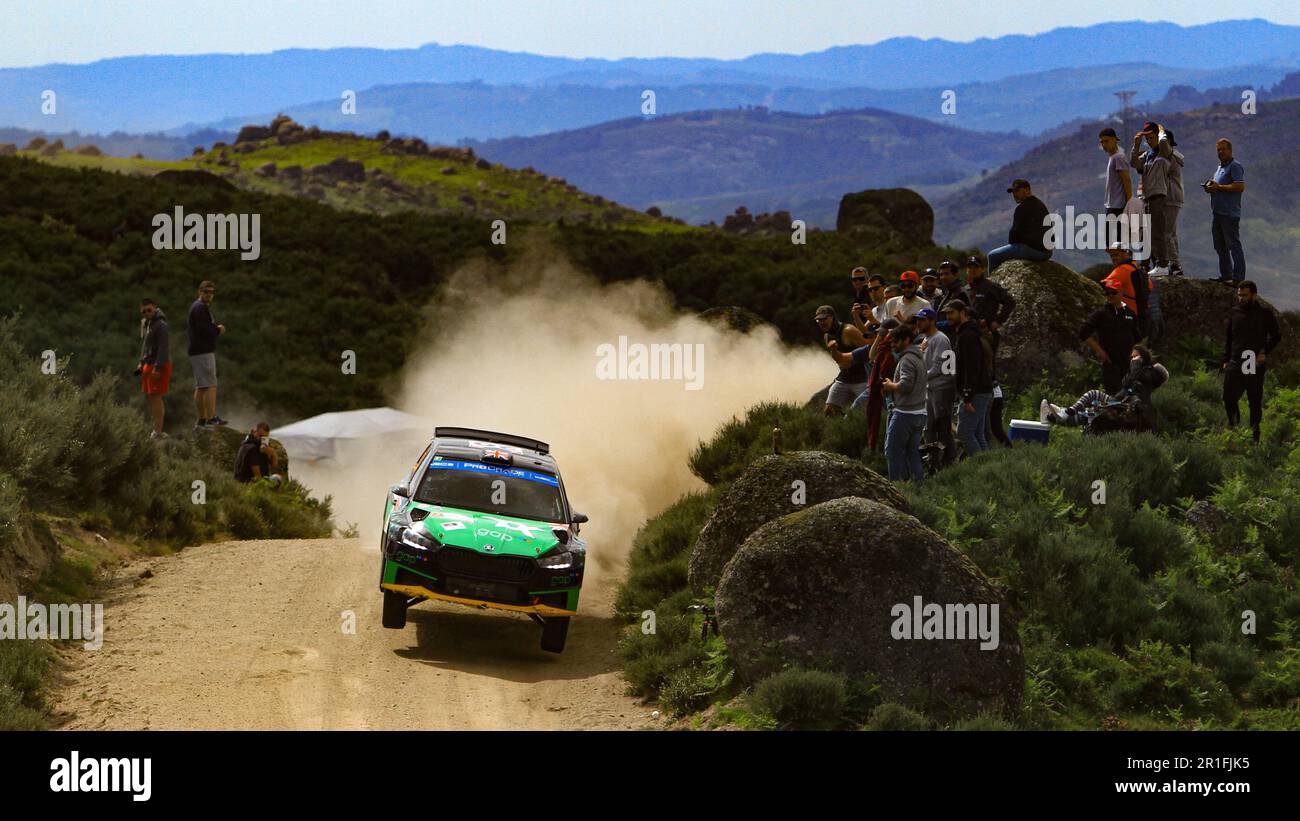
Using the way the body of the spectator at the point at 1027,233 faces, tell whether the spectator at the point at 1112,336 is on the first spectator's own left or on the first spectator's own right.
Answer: on the first spectator's own left

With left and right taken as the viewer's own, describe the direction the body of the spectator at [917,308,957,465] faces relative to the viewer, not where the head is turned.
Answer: facing to the left of the viewer

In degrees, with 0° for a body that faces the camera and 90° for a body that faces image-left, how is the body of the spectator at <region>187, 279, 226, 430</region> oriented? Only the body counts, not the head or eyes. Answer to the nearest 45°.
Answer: approximately 270°

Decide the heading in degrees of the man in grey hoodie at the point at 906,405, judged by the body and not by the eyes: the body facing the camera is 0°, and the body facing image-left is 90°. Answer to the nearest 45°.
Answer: approximately 90°

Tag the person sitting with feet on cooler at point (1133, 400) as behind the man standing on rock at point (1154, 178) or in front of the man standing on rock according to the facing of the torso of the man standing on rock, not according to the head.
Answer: in front

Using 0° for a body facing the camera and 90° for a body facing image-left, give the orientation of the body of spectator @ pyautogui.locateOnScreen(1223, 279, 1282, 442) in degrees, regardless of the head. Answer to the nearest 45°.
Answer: approximately 45°

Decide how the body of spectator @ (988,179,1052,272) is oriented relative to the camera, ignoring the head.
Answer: to the viewer's left

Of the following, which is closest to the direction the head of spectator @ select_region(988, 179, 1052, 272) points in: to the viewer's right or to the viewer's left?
to the viewer's left

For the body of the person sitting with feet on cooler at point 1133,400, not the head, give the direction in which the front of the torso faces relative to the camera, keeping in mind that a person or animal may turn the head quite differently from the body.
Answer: to the viewer's left

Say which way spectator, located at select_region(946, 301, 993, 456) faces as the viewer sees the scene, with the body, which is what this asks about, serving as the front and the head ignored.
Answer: to the viewer's left

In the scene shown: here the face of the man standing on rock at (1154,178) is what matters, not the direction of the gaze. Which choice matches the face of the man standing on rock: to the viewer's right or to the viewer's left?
to the viewer's left
